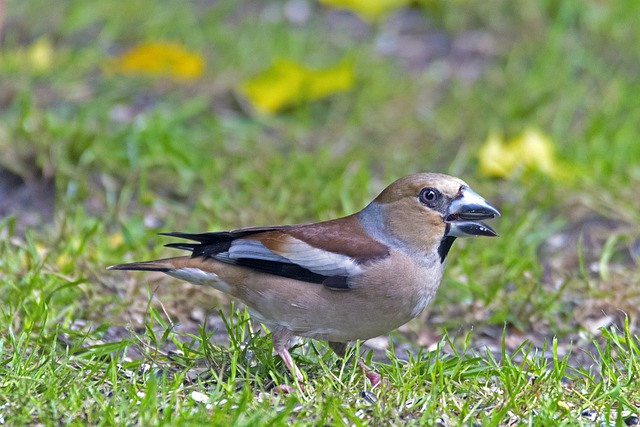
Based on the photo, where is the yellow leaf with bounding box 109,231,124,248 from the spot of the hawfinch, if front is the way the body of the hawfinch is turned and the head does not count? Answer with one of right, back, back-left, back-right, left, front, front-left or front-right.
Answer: back-left

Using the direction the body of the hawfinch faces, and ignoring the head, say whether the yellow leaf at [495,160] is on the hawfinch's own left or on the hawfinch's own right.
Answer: on the hawfinch's own left

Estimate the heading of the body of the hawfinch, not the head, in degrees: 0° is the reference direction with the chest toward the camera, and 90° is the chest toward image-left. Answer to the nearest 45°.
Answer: approximately 270°

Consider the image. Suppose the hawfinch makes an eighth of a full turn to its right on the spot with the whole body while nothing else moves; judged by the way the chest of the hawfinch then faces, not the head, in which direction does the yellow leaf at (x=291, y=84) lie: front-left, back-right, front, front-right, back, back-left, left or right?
back-left

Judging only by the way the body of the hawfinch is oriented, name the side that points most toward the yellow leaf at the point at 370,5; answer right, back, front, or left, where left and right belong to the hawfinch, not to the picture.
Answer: left

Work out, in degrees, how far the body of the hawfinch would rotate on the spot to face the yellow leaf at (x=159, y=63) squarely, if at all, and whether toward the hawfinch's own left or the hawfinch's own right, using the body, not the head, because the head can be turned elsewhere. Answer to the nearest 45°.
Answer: approximately 90° to the hawfinch's own left

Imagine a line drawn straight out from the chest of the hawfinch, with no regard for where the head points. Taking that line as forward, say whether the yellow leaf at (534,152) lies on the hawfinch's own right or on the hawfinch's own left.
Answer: on the hawfinch's own left

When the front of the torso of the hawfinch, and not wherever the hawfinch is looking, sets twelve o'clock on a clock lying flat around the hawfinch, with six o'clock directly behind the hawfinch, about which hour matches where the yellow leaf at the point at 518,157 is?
The yellow leaf is roughly at 10 o'clock from the hawfinch.

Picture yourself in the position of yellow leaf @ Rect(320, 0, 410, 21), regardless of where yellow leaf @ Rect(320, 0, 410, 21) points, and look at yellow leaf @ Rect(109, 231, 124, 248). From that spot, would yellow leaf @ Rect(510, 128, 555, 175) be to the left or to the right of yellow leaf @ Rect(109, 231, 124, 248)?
left
